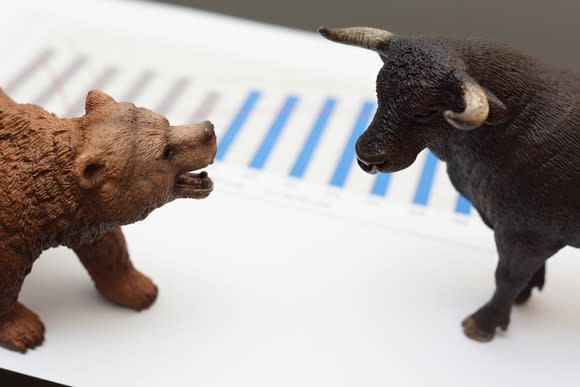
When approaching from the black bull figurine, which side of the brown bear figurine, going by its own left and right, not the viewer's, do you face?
front

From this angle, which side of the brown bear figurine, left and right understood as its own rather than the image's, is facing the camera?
right
